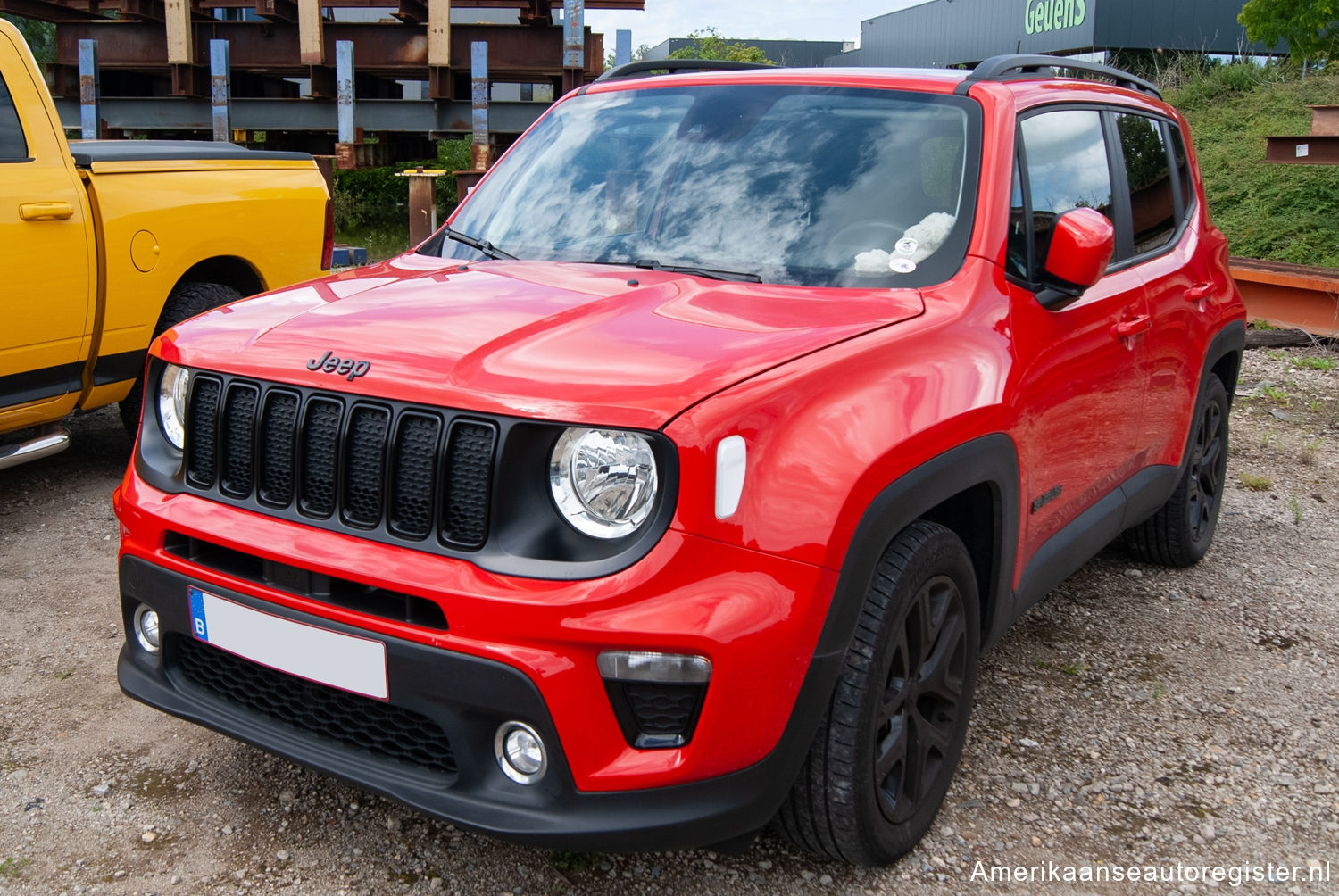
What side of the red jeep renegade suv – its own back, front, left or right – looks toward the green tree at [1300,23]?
back

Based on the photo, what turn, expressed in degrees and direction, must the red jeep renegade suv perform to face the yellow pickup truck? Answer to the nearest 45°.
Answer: approximately 90° to its right

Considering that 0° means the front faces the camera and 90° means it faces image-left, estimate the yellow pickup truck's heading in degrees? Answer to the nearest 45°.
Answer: approximately 45°

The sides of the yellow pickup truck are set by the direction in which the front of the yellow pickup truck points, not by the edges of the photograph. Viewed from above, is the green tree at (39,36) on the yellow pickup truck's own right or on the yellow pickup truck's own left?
on the yellow pickup truck's own right

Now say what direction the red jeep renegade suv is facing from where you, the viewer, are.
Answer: facing the viewer and to the left of the viewer

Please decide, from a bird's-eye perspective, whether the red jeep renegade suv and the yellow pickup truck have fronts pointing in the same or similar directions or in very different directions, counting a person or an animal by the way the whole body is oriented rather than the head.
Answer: same or similar directions

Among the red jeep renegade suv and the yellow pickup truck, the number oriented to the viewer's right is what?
0

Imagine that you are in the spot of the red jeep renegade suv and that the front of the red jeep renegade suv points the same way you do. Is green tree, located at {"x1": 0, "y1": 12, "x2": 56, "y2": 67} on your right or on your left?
on your right

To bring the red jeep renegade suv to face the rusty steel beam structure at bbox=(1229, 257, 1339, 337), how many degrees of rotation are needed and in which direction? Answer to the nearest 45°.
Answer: approximately 180°
